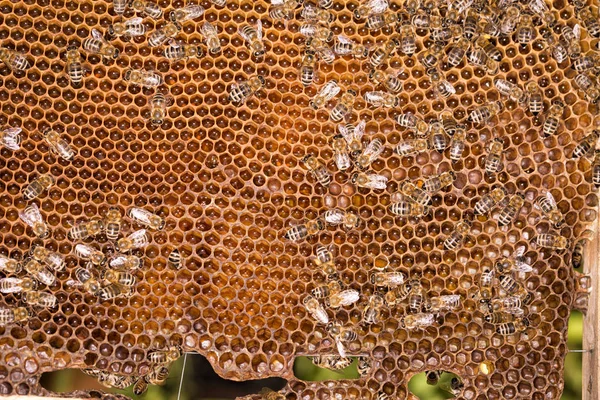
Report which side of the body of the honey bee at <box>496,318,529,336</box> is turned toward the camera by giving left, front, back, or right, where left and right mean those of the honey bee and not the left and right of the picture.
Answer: right

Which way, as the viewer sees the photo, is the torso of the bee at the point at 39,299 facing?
to the viewer's left

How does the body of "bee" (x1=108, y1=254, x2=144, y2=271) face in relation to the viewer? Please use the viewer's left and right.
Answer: facing to the right of the viewer

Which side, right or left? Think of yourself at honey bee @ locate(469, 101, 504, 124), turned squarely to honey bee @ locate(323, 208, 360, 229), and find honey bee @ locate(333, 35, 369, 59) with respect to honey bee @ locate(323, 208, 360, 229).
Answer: right

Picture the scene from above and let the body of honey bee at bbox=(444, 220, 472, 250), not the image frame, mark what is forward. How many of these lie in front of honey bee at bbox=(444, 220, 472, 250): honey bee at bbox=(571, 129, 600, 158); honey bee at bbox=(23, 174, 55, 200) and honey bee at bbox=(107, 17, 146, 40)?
1

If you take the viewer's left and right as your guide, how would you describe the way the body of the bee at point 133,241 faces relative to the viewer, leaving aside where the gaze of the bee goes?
facing to the left of the viewer
